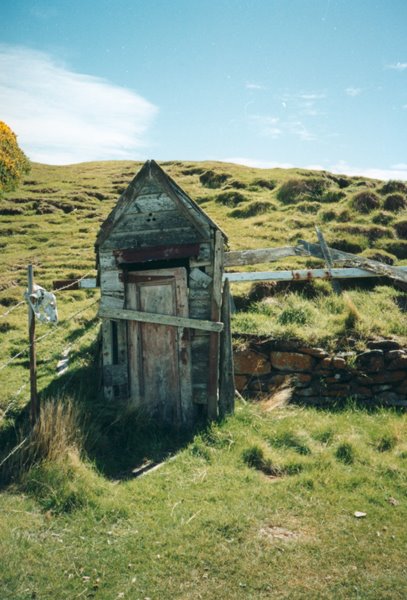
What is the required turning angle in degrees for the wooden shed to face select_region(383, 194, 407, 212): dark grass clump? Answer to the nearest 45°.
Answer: approximately 135° to its left

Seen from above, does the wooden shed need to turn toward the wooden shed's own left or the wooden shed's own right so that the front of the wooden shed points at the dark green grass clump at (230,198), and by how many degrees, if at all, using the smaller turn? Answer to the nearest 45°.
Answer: approximately 180°

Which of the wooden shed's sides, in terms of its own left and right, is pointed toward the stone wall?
left

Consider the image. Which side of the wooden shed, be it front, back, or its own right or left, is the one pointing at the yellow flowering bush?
back

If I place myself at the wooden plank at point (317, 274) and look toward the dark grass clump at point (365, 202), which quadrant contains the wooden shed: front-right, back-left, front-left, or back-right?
back-left

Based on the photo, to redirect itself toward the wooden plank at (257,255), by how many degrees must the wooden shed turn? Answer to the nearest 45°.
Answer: approximately 135° to its left

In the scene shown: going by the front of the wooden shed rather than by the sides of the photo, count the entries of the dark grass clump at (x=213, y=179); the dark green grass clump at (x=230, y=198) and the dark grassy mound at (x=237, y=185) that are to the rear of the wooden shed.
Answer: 3

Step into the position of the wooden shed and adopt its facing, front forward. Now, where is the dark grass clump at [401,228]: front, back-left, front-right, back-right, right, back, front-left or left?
back-left

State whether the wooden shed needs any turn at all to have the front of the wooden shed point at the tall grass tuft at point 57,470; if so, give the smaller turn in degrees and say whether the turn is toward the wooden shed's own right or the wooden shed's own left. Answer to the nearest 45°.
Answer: approximately 45° to the wooden shed's own right

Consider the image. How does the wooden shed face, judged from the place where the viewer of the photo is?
facing the viewer

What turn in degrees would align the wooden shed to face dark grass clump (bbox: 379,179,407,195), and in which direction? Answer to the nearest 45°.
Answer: approximately 135° to its left

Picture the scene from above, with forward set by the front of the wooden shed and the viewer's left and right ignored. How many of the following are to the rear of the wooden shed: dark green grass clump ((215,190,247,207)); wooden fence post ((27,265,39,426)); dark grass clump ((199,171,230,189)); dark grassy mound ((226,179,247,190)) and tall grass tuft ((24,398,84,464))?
3

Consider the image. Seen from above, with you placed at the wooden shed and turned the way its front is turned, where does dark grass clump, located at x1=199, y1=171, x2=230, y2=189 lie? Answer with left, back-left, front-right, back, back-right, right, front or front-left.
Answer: back

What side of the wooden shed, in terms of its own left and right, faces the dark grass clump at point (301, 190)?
back

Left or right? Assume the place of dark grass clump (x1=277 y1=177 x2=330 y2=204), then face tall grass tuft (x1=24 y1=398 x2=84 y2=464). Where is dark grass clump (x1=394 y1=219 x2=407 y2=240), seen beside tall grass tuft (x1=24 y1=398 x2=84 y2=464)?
left
